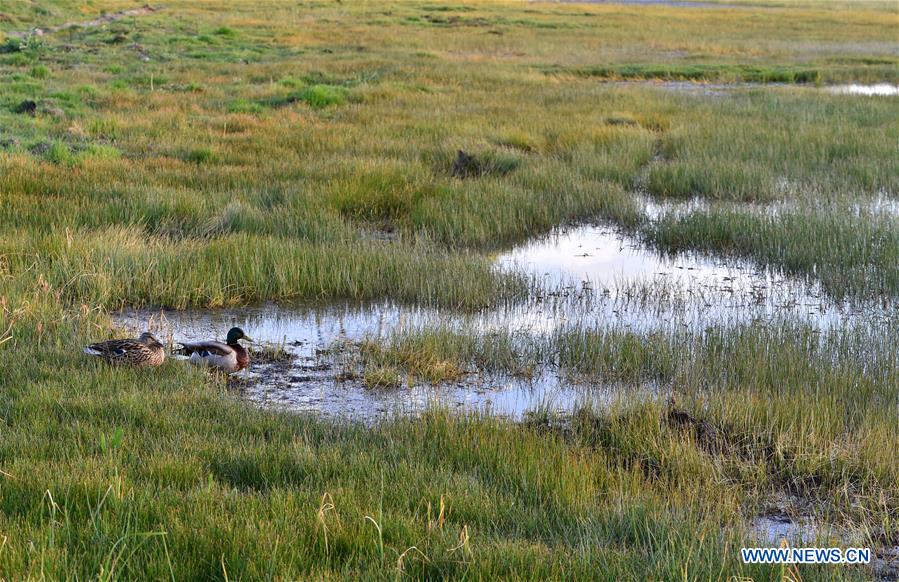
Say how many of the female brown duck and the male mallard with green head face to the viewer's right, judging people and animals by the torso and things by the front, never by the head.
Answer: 2

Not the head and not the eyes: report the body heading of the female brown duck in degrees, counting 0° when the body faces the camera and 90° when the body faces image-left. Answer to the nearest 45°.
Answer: approximately 270°

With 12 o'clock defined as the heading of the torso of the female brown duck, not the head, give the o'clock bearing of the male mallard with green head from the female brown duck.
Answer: The male mallard with green head is roughly at 11 o'clock from the female brown duck.

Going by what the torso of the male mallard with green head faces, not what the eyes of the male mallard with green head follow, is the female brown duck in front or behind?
behind

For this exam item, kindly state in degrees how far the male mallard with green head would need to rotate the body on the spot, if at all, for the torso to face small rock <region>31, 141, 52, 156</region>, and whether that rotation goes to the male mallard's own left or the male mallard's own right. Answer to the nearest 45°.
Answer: approximately 90° to the male mallard's own left

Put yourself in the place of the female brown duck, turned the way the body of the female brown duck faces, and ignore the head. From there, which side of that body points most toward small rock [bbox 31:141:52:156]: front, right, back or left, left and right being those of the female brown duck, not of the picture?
left

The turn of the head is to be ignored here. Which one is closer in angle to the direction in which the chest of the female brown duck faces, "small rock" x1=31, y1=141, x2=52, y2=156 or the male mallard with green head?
the male mallard with green head

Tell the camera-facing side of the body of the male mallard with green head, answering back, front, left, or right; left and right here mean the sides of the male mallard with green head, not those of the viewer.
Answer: right
